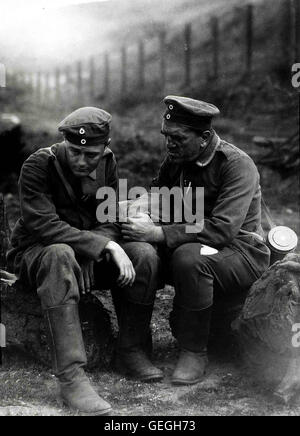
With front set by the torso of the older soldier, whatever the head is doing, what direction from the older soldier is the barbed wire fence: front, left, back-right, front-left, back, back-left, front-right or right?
back-right

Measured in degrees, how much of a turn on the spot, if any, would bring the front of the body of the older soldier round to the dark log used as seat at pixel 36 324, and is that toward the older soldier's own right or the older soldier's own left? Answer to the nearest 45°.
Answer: approximately 45° to the older soldier's own right

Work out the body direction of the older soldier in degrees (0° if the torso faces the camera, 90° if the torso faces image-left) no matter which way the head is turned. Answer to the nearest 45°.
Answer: approximately 45°

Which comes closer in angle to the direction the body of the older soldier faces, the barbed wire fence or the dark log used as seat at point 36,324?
the dark log used as seat
